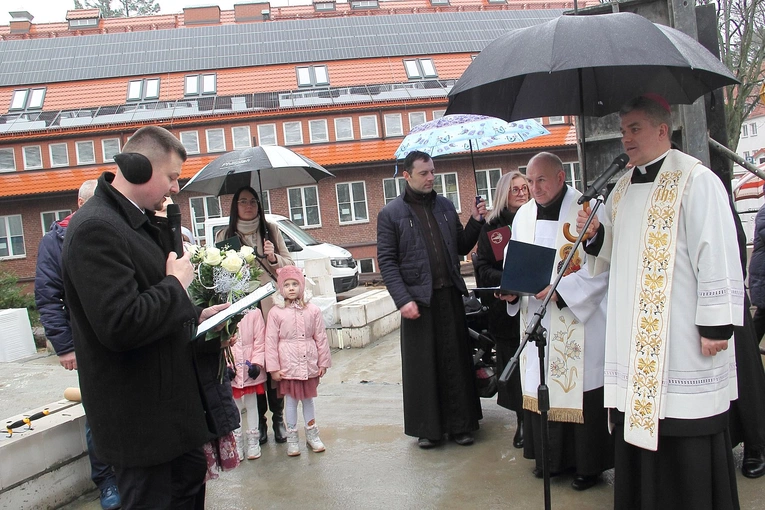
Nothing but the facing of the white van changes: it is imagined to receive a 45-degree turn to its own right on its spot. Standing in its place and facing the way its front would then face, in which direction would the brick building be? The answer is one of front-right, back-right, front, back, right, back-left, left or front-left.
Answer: back

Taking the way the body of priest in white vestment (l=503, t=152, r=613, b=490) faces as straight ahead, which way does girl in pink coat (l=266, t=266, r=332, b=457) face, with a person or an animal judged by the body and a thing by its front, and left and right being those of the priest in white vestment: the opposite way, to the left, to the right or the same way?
to the left

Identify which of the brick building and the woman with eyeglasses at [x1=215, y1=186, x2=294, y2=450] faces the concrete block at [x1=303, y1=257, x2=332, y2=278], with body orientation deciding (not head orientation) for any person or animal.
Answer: the brick building

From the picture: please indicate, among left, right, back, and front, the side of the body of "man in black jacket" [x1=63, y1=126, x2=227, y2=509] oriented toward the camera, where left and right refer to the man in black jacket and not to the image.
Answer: right

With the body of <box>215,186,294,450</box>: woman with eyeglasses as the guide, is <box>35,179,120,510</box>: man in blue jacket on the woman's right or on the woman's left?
on the woman's right

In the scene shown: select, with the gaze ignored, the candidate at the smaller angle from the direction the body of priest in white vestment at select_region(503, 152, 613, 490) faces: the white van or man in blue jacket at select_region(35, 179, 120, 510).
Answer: the man in blue jacket

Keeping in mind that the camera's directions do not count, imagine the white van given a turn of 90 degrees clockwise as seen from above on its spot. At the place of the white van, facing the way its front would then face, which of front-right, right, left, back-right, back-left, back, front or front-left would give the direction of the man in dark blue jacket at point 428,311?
front-left

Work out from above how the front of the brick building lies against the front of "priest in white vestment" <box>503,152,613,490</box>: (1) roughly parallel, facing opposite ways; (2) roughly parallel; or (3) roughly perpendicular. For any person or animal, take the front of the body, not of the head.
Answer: roughly parallel

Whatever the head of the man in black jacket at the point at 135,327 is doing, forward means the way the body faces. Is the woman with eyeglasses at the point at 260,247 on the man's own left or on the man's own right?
on the man's own left

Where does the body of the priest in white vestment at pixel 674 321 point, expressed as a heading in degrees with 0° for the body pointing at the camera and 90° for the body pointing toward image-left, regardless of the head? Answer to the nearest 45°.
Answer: approximately 45°
